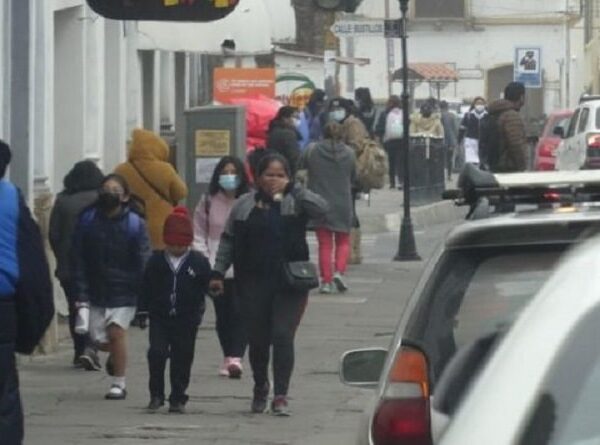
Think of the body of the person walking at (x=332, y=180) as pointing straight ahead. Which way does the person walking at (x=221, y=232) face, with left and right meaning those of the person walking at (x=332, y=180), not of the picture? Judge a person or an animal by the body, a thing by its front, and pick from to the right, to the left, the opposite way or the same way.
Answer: the opposite way

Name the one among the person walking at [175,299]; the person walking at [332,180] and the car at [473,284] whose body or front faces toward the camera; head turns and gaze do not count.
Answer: the person walking at [175,299]

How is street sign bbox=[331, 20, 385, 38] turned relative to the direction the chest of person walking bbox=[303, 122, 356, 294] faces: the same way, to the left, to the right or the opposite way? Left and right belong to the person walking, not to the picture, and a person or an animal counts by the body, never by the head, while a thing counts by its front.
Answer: the opposite way

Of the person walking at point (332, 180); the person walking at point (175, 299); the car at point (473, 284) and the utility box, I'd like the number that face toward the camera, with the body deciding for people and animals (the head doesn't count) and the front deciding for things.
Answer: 2

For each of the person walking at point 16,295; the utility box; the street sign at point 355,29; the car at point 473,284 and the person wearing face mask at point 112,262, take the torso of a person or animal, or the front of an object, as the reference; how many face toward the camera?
3

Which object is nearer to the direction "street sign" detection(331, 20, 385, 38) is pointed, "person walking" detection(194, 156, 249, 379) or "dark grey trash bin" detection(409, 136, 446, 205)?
the person walking

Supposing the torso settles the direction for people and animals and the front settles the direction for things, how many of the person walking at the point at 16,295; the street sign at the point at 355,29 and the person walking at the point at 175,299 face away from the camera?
1

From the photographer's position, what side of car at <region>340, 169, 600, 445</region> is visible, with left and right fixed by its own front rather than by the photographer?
back

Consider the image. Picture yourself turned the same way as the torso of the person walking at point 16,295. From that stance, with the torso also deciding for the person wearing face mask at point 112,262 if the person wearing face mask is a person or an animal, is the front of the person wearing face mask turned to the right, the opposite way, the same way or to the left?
the opposite way

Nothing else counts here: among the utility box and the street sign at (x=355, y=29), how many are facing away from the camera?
0

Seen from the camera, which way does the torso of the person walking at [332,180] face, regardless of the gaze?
away from the camera

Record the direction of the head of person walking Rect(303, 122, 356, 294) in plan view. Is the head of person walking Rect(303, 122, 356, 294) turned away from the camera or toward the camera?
away from the camera
